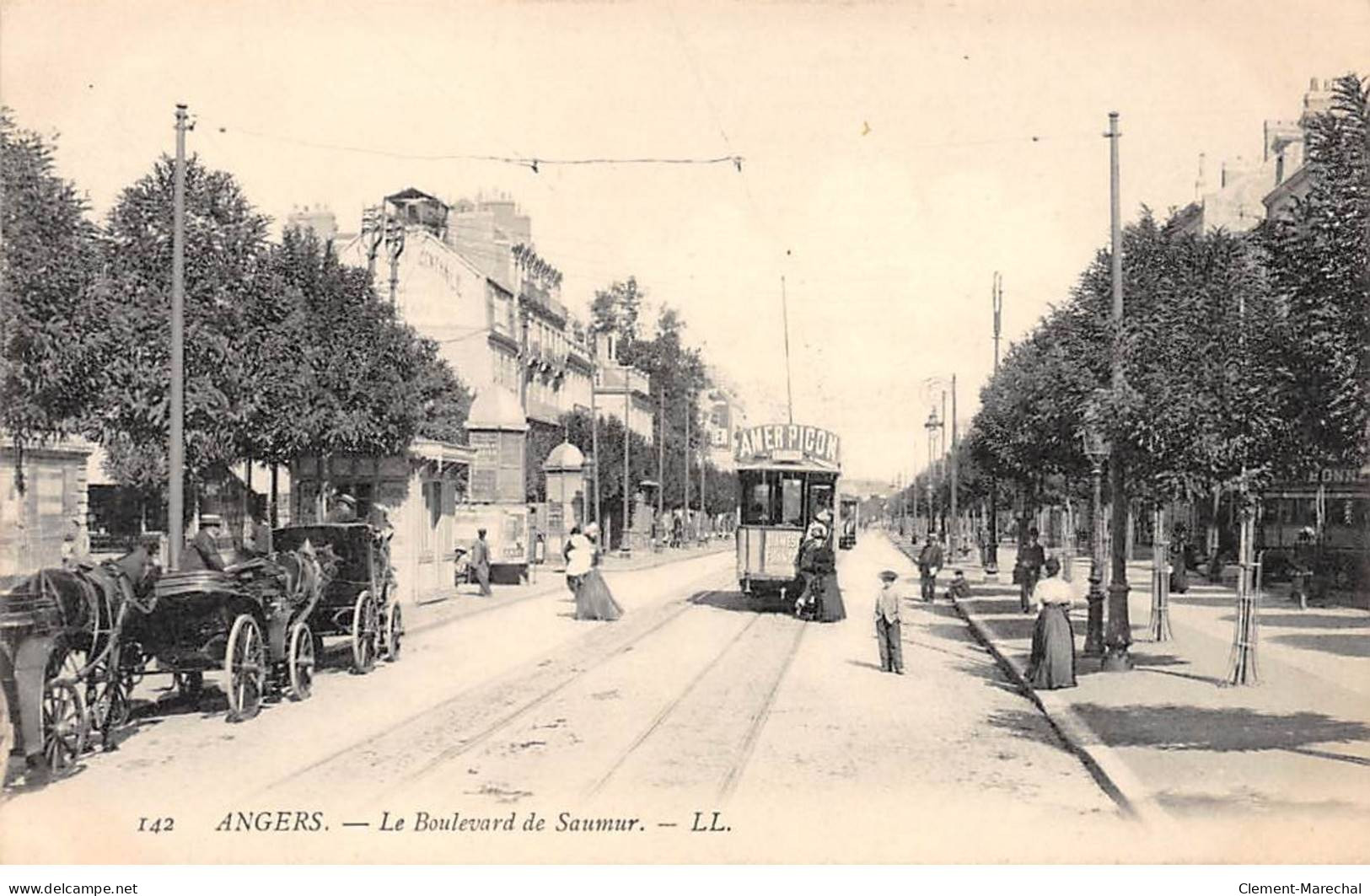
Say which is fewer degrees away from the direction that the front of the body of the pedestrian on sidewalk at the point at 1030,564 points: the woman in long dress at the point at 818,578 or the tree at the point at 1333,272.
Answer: the tree

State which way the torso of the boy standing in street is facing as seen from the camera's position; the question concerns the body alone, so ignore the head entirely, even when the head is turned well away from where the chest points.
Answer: toward the camera

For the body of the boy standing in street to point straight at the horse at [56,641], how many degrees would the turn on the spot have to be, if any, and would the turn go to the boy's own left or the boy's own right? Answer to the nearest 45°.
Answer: approximately 45° to the boy's own right

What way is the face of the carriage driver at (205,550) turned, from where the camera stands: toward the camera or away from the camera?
toward the camera

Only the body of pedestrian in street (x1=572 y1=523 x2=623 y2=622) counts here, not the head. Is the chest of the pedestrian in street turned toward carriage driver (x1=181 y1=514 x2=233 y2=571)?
no

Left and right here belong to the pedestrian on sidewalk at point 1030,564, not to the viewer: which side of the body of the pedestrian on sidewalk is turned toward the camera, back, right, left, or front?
front

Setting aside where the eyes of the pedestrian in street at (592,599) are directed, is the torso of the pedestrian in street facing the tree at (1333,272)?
no
